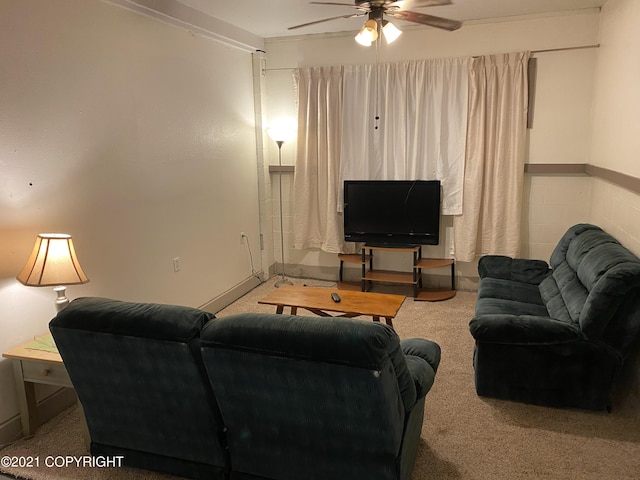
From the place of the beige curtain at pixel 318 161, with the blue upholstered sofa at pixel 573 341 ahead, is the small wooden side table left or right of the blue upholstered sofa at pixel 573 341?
right

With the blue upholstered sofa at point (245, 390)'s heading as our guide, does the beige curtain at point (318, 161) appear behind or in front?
in front

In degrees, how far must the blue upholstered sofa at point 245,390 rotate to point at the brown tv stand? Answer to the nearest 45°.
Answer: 0° — it already faces it

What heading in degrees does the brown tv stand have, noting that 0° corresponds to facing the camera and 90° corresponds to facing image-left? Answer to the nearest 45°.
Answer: approximately 0°

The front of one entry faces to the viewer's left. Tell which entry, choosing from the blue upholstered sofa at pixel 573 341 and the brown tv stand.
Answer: the blue upholstered sofa

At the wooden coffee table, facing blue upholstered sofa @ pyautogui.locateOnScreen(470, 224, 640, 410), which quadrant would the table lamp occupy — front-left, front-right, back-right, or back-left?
back-right

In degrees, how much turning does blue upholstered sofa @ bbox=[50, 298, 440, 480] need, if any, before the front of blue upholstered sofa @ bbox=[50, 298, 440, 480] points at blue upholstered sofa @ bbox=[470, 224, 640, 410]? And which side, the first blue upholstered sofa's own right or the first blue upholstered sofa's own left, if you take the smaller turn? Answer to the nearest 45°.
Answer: approximately 45° to the first blue upholstered sofa's own right

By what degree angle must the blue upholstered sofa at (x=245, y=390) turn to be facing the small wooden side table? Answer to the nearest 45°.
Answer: approximately 90° to its left

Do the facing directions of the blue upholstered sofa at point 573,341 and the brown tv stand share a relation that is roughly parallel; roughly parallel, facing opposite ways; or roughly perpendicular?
roughly perpendicular

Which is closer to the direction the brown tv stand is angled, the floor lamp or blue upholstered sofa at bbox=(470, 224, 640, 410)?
the blue upholstered sofa

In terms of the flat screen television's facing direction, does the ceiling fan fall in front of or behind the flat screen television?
in front

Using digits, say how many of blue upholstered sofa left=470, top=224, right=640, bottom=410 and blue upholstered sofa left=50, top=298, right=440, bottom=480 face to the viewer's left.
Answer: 1

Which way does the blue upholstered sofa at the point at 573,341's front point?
to the viewer's left

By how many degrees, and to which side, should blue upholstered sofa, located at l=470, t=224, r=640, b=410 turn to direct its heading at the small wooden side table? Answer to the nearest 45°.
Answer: approximately 45° to its left
